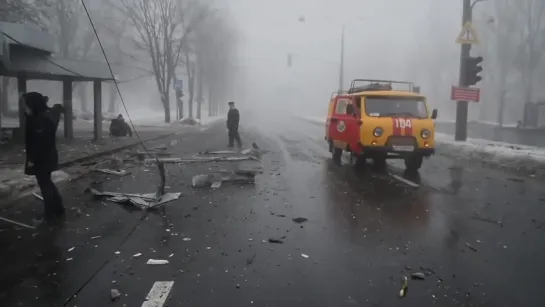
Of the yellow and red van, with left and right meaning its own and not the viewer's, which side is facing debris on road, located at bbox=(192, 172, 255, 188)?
right

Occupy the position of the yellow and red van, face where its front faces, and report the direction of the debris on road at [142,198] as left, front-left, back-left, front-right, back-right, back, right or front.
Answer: right

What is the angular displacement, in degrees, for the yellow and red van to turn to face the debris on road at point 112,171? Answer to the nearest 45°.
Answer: approximately 135° to its right

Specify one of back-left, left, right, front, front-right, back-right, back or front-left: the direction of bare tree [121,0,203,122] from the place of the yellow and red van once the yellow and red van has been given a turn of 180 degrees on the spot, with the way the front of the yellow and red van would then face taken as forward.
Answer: front

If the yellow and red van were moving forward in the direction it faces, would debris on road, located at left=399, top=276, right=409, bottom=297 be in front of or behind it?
in front

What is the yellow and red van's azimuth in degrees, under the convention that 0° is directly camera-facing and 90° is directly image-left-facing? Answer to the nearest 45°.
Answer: approximately 315°

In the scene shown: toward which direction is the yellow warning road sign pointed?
toward the camera

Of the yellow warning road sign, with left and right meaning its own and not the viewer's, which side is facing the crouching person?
right

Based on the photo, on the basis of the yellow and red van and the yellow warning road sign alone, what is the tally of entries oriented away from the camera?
0

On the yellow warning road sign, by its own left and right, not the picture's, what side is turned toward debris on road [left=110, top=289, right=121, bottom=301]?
front

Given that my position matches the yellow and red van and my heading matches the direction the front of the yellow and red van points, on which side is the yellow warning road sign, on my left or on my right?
on my left

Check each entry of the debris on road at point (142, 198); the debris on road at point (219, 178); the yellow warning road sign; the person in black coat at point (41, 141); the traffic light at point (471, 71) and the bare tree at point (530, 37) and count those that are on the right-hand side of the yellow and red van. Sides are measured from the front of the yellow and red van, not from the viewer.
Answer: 3

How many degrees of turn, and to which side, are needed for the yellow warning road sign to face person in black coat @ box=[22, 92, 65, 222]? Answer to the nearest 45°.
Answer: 0° — it already faces them

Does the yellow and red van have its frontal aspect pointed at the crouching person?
no
